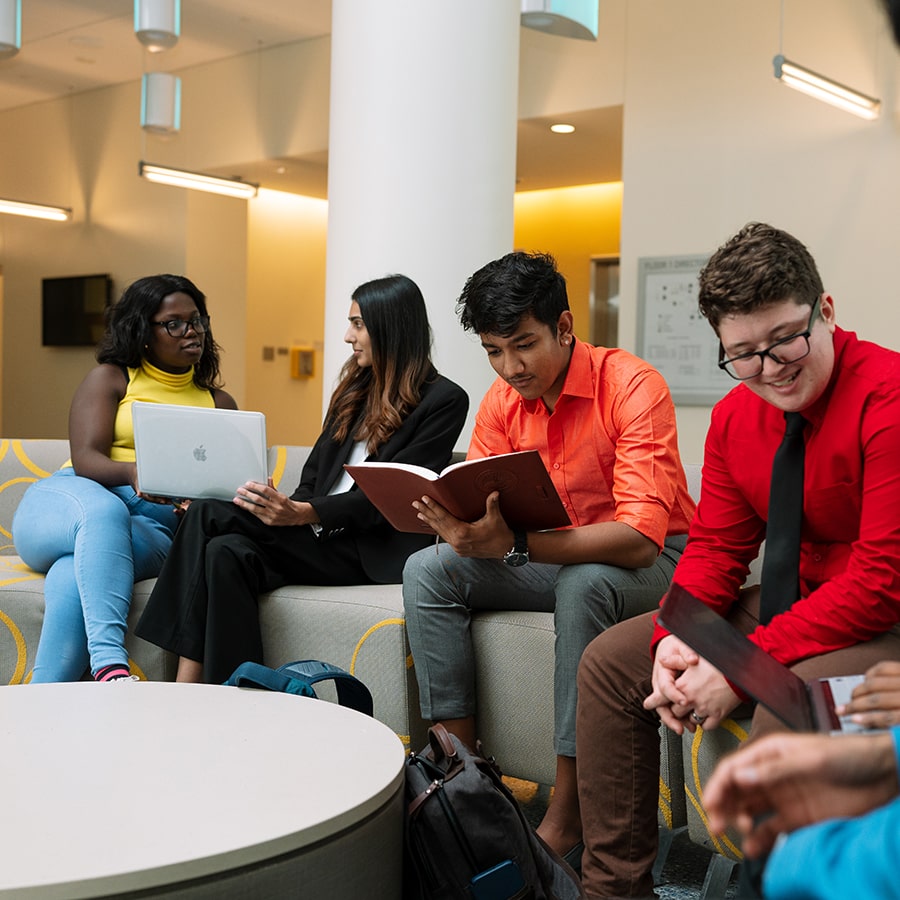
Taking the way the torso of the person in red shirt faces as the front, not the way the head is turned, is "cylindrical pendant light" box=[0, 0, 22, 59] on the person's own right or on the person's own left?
on the person's own right

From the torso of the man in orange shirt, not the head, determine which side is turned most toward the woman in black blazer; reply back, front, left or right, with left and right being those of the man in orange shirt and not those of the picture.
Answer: right

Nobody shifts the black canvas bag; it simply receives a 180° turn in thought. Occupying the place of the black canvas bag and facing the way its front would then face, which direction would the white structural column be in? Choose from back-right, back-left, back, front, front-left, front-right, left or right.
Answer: front-left

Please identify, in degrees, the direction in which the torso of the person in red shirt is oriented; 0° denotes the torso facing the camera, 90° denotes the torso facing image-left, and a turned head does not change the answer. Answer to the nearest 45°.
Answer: approximately 45°

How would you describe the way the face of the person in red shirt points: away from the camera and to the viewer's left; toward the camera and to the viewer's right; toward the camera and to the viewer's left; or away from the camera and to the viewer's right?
toward the camera and to the viewer's left

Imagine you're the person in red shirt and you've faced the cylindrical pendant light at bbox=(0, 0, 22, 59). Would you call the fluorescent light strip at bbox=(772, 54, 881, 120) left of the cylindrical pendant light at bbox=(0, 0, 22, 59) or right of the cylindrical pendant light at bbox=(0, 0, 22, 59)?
right

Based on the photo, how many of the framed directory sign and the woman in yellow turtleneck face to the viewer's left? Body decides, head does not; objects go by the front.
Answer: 0

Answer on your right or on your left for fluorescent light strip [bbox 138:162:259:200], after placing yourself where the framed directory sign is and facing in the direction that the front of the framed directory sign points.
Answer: on your right

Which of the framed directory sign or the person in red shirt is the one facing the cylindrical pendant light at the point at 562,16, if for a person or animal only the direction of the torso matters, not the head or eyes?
the framed directory sign

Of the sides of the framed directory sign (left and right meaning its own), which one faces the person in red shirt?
front

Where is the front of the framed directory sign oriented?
toward the camera

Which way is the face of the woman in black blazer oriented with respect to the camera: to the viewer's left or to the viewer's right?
to the viewer's left

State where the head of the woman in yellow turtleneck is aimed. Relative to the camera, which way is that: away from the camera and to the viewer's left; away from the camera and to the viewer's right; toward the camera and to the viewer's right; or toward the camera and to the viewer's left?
toward the camera and to the viewer's right

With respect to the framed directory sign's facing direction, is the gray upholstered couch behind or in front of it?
in front

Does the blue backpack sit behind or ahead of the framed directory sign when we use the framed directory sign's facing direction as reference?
ahead
